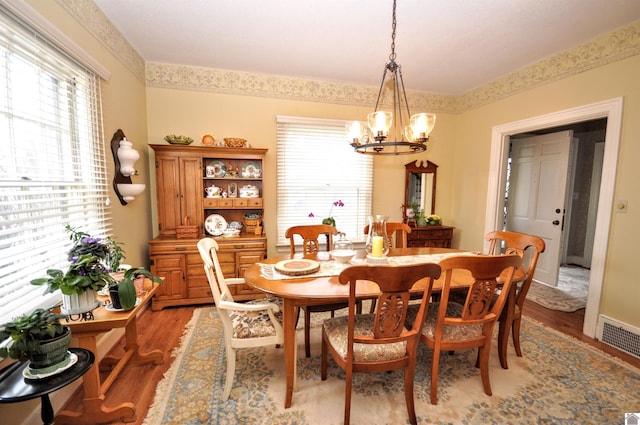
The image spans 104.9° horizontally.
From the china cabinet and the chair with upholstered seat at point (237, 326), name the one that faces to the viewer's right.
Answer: the chair with upholstered seat

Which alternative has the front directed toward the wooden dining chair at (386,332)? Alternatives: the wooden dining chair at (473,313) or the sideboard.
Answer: the sideboard

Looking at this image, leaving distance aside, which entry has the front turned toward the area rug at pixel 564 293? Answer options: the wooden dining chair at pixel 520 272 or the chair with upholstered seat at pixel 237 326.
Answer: the chair with upholstered seat

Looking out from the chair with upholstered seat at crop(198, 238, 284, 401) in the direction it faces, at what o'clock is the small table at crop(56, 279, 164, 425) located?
The small table is roughly at 6 o'clock from the chair with upholstered seat.

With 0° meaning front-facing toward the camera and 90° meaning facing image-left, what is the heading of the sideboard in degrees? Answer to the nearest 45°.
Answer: approximately 0°

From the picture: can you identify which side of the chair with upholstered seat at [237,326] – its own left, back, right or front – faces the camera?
right

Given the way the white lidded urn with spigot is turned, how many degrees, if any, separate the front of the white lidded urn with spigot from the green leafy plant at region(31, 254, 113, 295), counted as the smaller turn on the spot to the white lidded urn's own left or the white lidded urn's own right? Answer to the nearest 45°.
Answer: approximately 45° to the white lidded urn's own right

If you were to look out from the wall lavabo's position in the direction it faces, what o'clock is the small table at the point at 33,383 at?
The small table is roughly at 2 o'clock from the wall lavabo.

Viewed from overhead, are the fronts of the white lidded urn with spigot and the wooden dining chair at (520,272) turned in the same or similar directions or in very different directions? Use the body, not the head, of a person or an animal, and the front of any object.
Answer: very different directions

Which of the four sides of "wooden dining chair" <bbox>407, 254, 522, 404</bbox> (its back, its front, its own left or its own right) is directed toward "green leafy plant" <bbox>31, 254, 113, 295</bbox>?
left

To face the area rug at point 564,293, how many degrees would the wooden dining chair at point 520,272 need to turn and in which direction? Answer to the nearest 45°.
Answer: approximately 135° to its right

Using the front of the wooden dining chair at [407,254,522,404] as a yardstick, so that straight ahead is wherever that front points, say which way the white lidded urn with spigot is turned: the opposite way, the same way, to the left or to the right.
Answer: to the right
